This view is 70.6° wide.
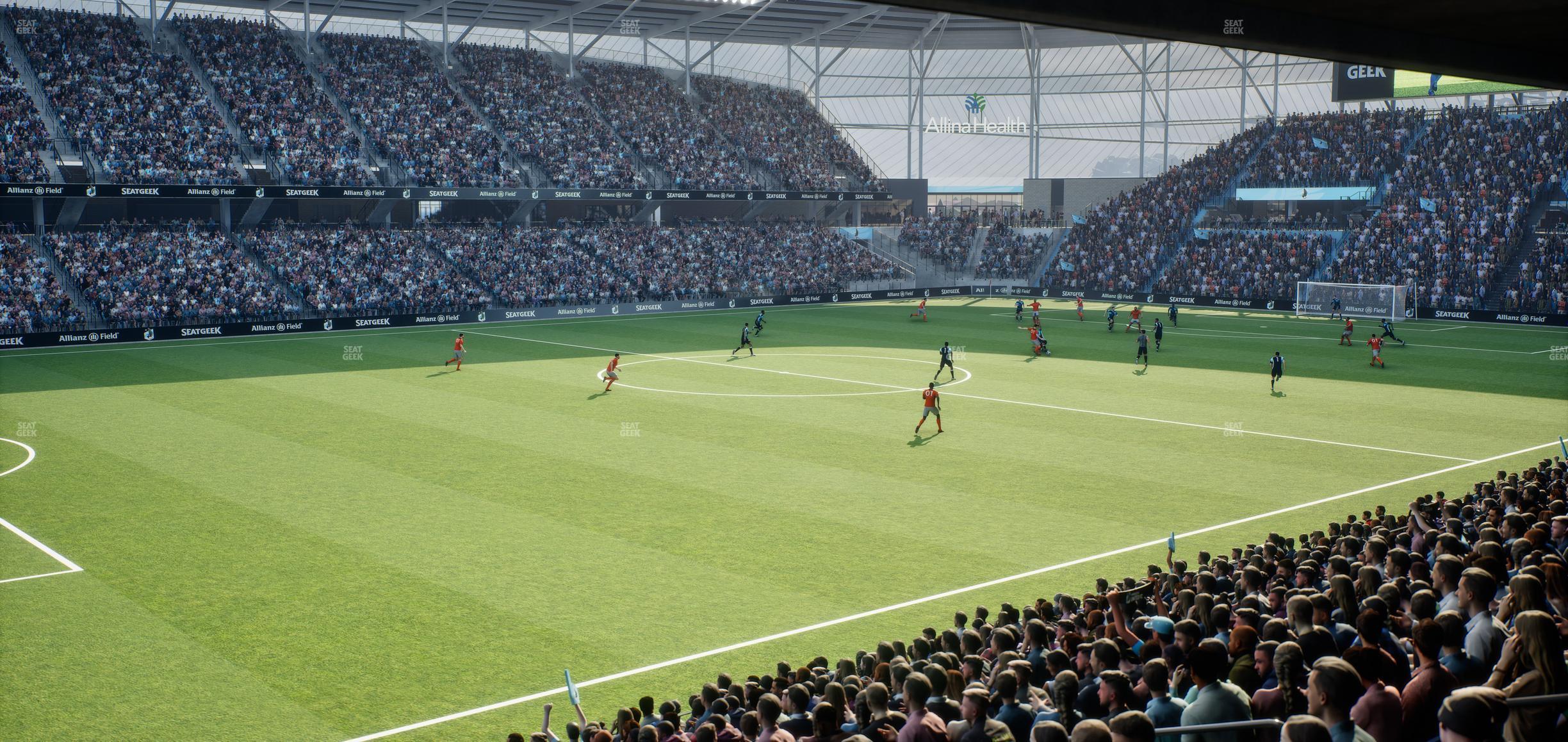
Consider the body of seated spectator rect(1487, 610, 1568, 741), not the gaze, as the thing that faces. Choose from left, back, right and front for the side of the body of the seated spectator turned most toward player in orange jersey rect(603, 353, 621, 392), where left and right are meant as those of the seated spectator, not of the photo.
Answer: front

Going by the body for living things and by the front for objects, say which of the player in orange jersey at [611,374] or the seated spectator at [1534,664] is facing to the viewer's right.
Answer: the player in orange jersey

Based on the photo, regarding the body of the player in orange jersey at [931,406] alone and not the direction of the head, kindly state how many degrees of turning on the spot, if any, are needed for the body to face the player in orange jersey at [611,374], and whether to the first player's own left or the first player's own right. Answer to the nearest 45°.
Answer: approximately 45° to the first player's own left

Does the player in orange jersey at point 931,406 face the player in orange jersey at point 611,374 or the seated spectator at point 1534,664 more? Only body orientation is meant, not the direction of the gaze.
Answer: the player in orange jersey

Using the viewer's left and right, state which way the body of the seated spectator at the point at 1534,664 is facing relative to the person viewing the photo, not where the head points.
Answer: facing away from the viewer and to the left of the viewer

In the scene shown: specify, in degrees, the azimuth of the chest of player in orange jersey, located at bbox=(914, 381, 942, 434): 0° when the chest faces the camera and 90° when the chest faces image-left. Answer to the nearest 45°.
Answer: approximately 180°

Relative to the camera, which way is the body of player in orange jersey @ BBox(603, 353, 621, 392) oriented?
to the viewer's right

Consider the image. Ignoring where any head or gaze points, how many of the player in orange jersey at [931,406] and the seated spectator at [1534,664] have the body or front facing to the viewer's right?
0

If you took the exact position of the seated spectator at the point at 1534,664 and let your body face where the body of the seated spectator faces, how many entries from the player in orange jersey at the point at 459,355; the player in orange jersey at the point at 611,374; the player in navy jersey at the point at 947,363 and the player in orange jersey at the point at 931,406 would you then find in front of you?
4
